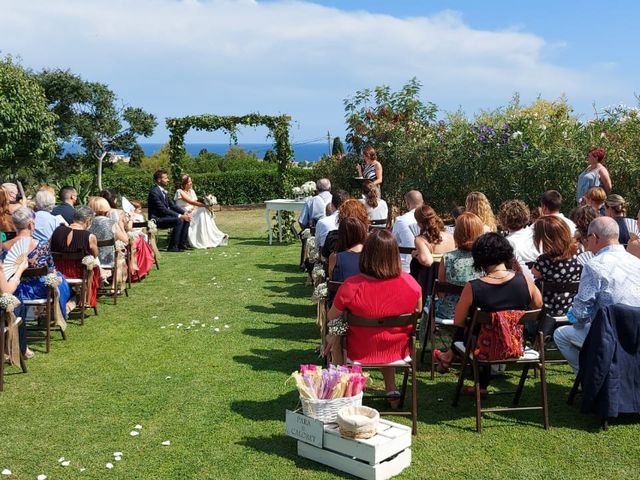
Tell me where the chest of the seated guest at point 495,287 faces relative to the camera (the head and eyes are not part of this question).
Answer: away from the camera

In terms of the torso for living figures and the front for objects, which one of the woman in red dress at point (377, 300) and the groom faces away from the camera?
the woman in red dress

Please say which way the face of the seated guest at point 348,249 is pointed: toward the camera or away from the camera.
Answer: away from the camera

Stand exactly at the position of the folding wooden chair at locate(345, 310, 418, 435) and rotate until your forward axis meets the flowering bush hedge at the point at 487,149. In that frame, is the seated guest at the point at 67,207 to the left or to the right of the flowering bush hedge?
left

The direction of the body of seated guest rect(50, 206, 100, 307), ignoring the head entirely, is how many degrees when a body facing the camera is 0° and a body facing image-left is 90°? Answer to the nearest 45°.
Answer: approximately 225°

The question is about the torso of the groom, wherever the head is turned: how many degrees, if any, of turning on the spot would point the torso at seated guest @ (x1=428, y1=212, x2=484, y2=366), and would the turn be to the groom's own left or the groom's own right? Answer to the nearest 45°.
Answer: approximately 90° to the groom's own right

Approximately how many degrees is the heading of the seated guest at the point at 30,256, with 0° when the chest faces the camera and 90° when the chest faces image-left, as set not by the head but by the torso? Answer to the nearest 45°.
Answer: approximately 225°

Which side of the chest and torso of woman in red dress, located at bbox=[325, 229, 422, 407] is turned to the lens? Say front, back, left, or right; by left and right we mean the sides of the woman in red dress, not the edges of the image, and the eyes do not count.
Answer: back

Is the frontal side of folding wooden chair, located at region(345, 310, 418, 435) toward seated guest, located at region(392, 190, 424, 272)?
yes

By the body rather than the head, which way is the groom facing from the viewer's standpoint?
to the viewer's right

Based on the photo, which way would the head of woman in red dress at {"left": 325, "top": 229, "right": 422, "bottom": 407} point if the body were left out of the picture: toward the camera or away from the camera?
away from the camera

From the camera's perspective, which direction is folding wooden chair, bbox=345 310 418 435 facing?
away from the camera

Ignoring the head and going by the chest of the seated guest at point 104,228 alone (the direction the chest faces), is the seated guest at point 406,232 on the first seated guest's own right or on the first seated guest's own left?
on the first seated guest's own right

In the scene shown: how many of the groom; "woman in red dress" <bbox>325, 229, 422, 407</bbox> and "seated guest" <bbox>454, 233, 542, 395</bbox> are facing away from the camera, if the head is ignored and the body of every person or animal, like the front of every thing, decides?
2

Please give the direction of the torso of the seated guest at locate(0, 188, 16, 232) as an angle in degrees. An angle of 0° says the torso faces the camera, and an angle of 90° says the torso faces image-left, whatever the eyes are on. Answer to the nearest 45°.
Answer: approximately 225°

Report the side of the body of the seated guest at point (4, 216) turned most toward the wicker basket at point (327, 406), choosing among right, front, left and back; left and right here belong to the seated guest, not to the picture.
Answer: right
